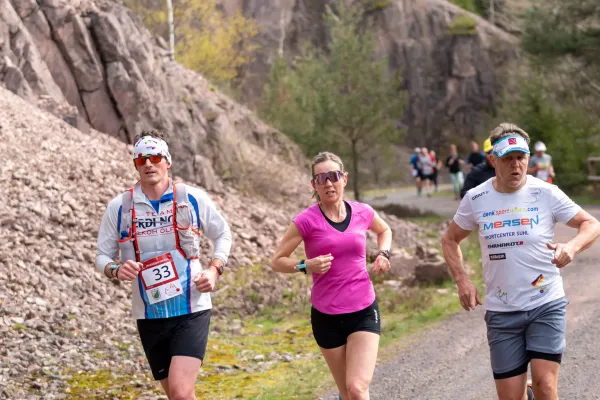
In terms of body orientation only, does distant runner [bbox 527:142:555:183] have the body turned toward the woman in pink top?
yes

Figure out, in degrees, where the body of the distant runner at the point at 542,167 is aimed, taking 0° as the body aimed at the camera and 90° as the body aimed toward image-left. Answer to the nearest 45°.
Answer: approximately 0°

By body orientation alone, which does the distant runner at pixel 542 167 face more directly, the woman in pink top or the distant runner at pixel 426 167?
the woman in pink top

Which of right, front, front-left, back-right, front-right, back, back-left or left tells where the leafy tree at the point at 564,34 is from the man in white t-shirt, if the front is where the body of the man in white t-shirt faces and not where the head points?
back

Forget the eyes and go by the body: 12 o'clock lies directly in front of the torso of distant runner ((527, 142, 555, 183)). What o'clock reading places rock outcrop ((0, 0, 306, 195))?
The rock outcrop is roughly at 3 o'clock from the distant runner.

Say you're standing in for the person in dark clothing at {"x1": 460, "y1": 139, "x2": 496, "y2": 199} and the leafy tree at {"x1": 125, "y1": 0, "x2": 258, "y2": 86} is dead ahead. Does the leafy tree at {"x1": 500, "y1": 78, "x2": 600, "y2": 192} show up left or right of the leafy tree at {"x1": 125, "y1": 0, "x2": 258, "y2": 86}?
right

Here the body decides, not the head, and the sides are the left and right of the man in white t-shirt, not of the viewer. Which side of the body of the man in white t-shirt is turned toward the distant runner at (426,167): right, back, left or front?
back

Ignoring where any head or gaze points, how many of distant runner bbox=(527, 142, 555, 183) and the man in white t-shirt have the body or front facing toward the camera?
2
